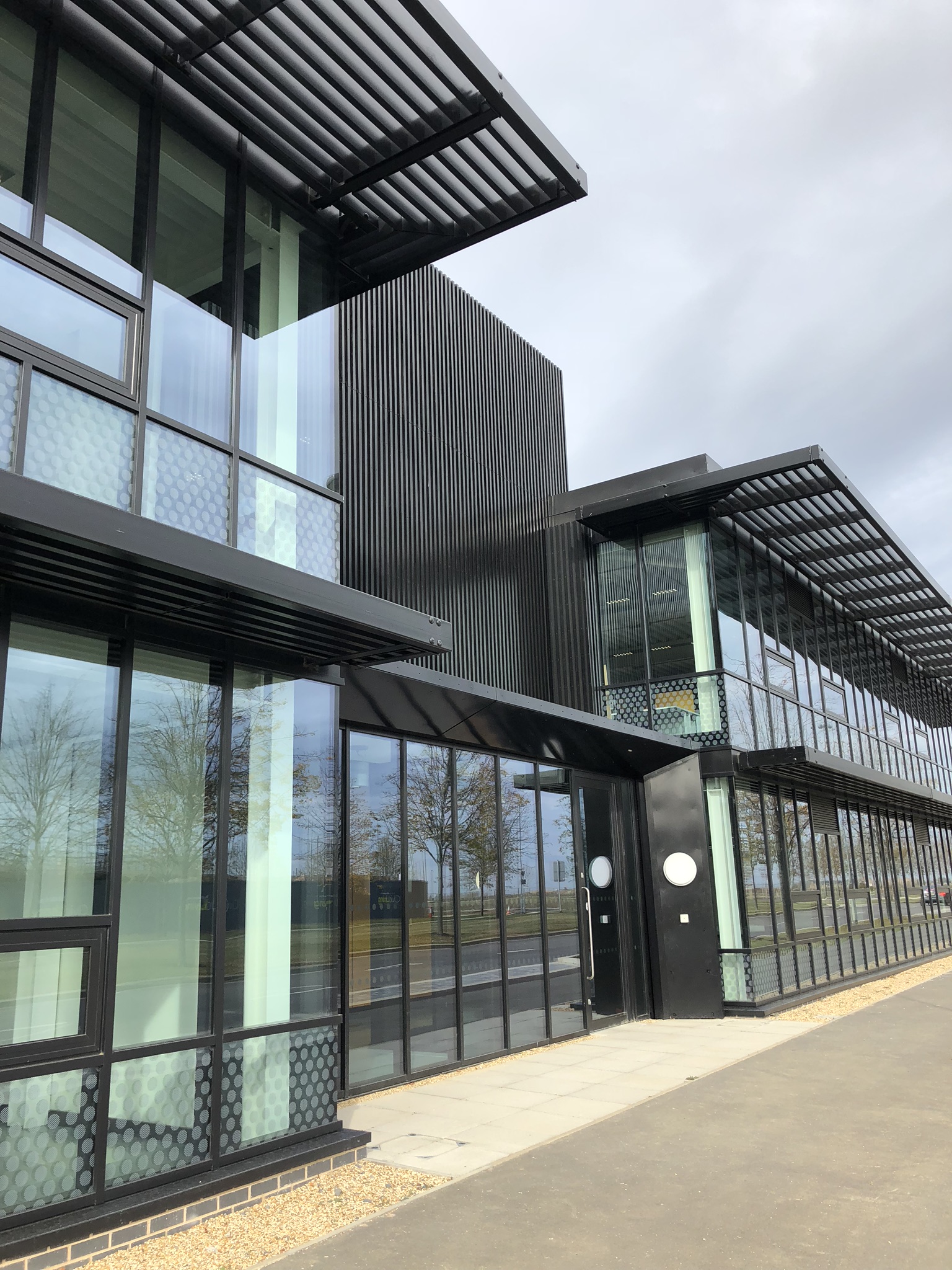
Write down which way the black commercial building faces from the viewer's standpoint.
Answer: facing the viewer and to the right of the viewer
